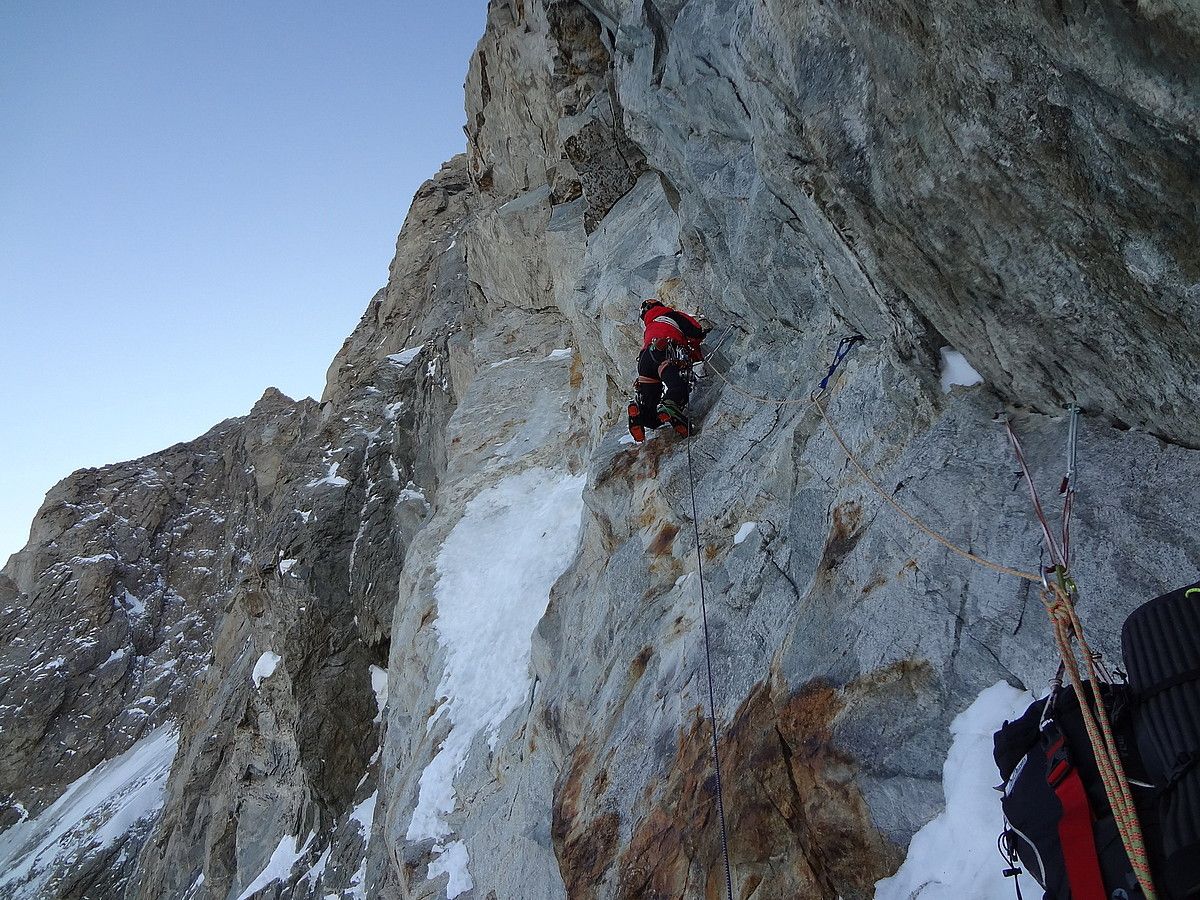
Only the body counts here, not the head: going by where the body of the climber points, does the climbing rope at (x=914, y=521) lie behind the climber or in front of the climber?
behind

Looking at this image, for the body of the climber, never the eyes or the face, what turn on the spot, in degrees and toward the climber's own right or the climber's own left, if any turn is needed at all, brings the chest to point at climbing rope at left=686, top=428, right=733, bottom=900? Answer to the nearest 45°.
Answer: approximately 180°

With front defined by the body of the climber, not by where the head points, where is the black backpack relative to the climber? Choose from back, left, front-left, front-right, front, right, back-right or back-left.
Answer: back

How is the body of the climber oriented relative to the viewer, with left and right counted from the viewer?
facing away from the viewer

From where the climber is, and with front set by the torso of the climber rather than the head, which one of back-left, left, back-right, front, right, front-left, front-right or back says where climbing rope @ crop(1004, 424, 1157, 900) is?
back

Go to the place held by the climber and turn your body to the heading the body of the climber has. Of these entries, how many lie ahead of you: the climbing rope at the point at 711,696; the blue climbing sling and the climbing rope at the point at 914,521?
0

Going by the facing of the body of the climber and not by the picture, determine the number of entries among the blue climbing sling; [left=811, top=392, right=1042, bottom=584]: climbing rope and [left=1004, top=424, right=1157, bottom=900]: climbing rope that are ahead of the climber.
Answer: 0
